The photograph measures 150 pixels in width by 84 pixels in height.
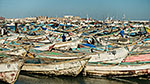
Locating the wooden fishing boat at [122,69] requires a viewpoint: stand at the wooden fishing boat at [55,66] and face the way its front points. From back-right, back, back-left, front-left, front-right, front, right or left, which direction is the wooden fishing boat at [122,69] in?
front

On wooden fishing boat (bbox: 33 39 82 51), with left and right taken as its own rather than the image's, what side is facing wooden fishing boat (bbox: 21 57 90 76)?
right

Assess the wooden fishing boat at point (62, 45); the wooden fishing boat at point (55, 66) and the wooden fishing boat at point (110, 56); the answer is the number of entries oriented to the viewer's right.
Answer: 3

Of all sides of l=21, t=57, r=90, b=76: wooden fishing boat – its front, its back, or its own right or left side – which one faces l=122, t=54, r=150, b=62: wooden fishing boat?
front

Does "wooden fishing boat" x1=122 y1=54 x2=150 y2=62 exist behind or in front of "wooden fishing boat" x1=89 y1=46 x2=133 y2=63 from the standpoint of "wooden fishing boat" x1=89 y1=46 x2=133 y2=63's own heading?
in front

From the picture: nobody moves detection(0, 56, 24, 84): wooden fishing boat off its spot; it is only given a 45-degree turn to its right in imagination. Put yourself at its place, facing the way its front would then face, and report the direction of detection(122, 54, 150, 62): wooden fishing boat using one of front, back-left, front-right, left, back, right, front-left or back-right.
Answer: left

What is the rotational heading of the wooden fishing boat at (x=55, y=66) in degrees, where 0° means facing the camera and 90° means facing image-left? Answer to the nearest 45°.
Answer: approximately 270°

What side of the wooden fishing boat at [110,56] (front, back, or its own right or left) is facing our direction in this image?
right

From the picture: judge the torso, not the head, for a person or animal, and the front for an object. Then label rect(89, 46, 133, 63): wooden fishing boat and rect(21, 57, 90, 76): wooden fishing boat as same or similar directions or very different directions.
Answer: same or similar directions

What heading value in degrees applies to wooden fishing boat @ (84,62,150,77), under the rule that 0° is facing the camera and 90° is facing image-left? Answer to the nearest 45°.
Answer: approximately 270°
